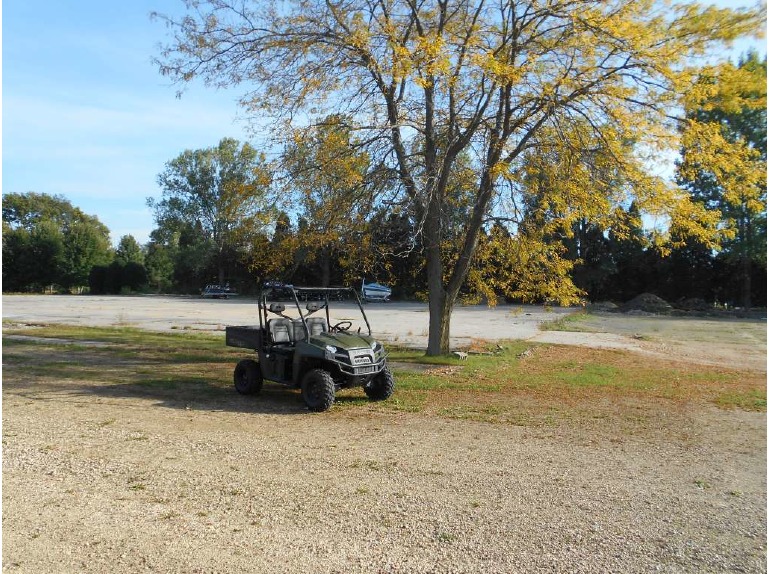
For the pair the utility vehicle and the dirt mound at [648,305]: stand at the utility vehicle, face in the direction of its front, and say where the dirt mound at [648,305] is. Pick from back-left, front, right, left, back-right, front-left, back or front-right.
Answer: left

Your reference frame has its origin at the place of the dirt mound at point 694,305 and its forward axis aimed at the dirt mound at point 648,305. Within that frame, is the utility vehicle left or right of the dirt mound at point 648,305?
left

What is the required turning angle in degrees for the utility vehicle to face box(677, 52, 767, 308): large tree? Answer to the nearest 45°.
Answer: approximately 45° to its left

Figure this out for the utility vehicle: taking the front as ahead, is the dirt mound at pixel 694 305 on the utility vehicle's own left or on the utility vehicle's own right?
on the utility vehicle's own left

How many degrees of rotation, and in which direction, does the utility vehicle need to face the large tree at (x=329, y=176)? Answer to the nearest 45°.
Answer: approximately 135° to its left
